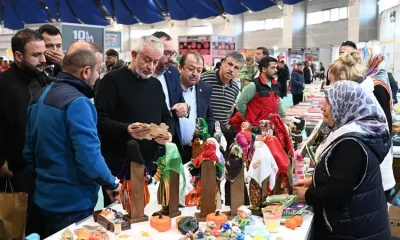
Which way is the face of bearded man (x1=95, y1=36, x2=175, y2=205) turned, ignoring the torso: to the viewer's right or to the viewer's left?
to the viewer's right

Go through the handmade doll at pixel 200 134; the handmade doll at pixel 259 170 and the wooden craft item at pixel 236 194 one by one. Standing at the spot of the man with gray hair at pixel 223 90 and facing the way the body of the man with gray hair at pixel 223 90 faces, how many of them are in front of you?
3

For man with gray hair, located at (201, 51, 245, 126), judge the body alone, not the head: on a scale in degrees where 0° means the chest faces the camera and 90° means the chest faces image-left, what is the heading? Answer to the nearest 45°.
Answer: approximately 0°

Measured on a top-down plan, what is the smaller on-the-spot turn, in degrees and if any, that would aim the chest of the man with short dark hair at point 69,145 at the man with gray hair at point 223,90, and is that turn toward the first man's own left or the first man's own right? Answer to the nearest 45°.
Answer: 0° — they already face them

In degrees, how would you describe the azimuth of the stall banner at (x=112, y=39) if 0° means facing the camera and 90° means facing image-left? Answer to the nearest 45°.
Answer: approximately 0°

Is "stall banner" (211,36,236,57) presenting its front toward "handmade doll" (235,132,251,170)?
yes

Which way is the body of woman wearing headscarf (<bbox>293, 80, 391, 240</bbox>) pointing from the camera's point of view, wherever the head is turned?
to the viewer's left
